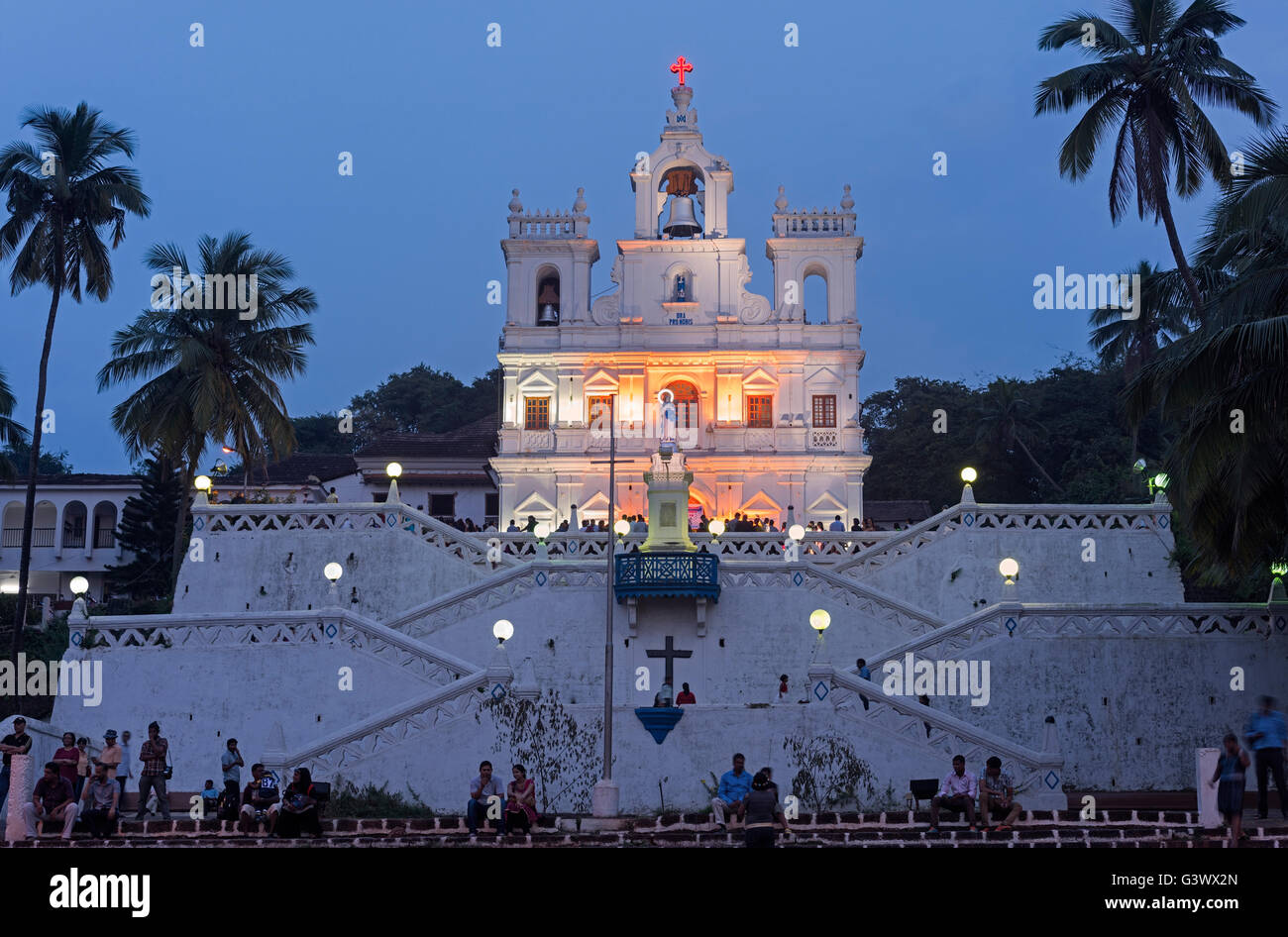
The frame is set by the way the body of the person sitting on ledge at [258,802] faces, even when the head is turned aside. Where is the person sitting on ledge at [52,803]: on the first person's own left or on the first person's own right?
on the first person's own right

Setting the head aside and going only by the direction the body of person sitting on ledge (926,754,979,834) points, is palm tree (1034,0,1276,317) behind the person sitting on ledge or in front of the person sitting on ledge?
behind

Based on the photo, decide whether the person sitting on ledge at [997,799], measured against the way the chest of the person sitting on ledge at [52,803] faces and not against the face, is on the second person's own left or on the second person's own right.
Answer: on the second person's own left

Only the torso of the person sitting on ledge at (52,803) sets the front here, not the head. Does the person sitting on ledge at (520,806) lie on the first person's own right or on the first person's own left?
on the first person's own left

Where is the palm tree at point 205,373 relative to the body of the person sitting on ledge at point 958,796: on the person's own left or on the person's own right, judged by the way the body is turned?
on the person's own right

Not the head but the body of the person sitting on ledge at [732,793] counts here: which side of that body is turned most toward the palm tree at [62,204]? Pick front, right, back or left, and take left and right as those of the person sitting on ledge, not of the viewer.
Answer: right
